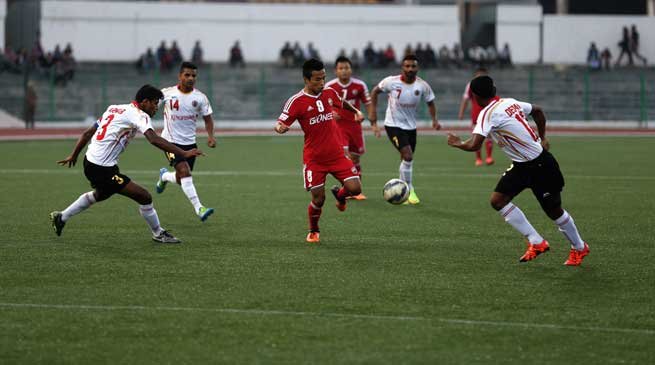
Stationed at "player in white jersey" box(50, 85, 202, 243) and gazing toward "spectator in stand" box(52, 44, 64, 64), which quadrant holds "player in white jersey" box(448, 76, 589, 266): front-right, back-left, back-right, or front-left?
back-right

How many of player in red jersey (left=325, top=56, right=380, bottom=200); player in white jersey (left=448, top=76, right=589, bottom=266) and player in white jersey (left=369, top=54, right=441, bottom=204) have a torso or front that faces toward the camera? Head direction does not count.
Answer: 2

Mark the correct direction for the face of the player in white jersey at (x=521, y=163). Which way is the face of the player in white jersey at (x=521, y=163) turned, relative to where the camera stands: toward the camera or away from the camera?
away from the camera

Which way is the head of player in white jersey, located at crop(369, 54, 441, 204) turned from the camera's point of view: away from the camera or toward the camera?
toward the camera

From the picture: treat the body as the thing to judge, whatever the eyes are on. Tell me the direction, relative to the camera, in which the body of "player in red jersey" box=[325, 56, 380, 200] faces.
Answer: toward the camera

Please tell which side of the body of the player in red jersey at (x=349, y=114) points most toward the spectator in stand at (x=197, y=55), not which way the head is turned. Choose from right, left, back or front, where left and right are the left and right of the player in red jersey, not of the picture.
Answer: back

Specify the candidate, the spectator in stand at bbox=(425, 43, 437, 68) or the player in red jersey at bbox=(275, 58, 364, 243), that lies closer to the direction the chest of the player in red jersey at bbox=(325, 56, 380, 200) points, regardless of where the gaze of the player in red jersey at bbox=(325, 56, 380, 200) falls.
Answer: the player in red jersey

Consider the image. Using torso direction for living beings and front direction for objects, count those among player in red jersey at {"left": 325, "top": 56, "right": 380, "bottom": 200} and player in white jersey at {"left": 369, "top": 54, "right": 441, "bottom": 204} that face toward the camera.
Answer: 2

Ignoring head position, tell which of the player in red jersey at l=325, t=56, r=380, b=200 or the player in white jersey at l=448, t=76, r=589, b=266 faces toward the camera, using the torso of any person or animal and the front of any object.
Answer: the player in red jersey

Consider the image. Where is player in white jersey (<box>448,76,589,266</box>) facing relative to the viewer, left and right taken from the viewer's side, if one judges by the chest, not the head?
facing away from the viewer and to the left of the viewer

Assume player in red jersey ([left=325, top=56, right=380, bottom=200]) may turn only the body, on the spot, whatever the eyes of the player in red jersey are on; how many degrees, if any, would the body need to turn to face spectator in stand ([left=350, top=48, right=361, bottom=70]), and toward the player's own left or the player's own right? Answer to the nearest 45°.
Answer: approximately 180°

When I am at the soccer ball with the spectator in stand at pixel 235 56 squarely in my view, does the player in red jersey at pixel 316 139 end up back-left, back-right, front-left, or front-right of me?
back-left

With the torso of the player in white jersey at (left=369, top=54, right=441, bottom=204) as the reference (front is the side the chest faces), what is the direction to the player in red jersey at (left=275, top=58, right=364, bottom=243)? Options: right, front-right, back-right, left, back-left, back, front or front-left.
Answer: front

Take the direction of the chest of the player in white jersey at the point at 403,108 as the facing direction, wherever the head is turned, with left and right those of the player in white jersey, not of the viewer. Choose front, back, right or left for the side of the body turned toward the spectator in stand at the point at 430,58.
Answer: back
